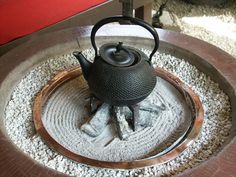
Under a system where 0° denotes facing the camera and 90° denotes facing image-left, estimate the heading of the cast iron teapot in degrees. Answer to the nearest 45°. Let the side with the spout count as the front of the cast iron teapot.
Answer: approximately 90°
